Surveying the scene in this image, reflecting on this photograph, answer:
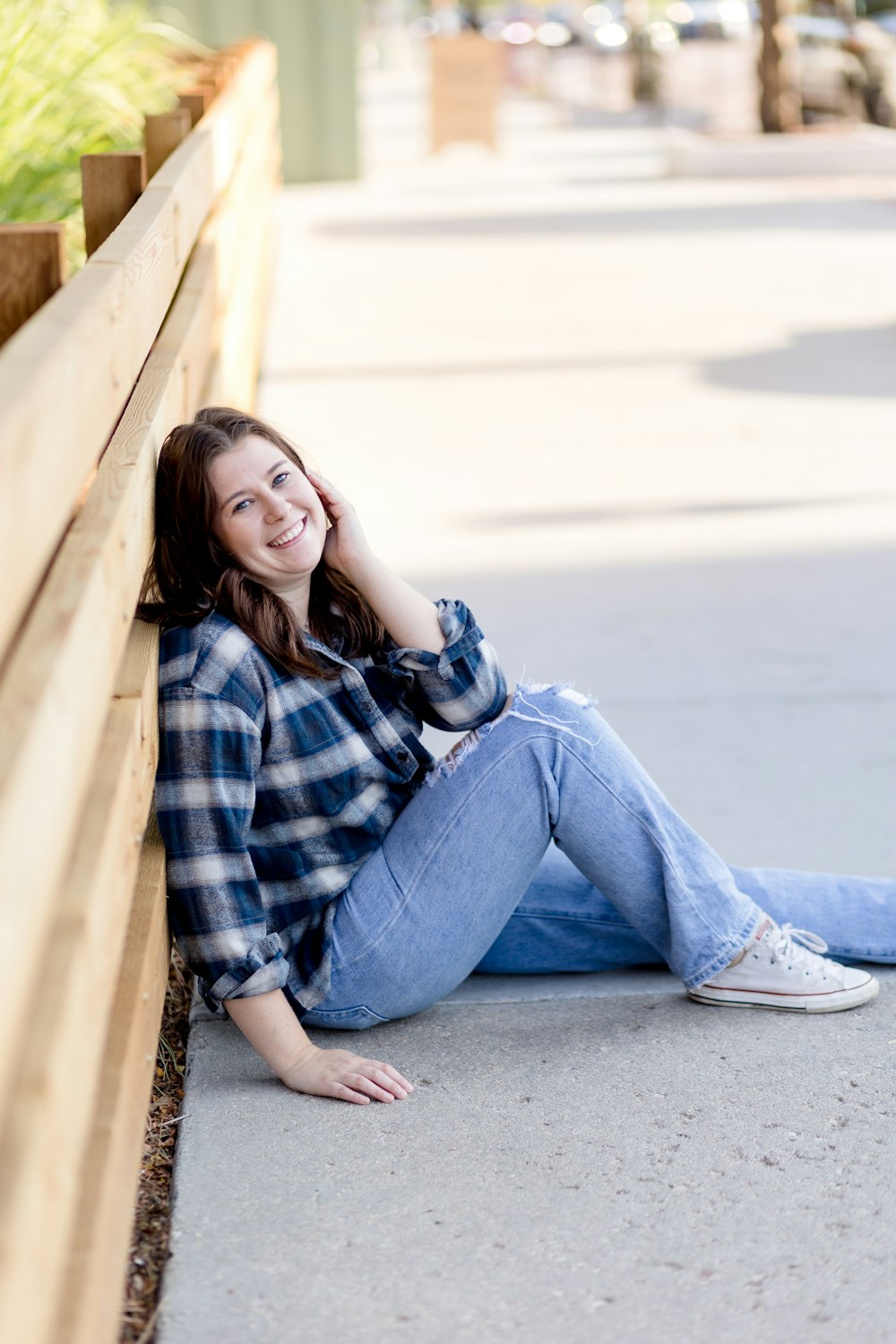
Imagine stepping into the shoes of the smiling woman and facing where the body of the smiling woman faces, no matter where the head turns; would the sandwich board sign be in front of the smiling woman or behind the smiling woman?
behind

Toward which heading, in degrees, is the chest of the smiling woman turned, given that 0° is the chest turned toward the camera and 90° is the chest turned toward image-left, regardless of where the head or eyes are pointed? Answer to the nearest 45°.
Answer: approximately 315°

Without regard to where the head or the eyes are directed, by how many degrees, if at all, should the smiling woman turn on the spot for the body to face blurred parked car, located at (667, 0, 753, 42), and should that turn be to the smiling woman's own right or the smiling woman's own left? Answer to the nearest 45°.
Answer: approximately 135° to the smiling woman's own left

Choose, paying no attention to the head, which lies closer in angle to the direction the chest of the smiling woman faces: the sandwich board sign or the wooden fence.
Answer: the sandwich board sign

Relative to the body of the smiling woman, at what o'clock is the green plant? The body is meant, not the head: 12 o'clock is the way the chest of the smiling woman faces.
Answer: The green plant is roughly at 7 o'clock from the smiling woman.
